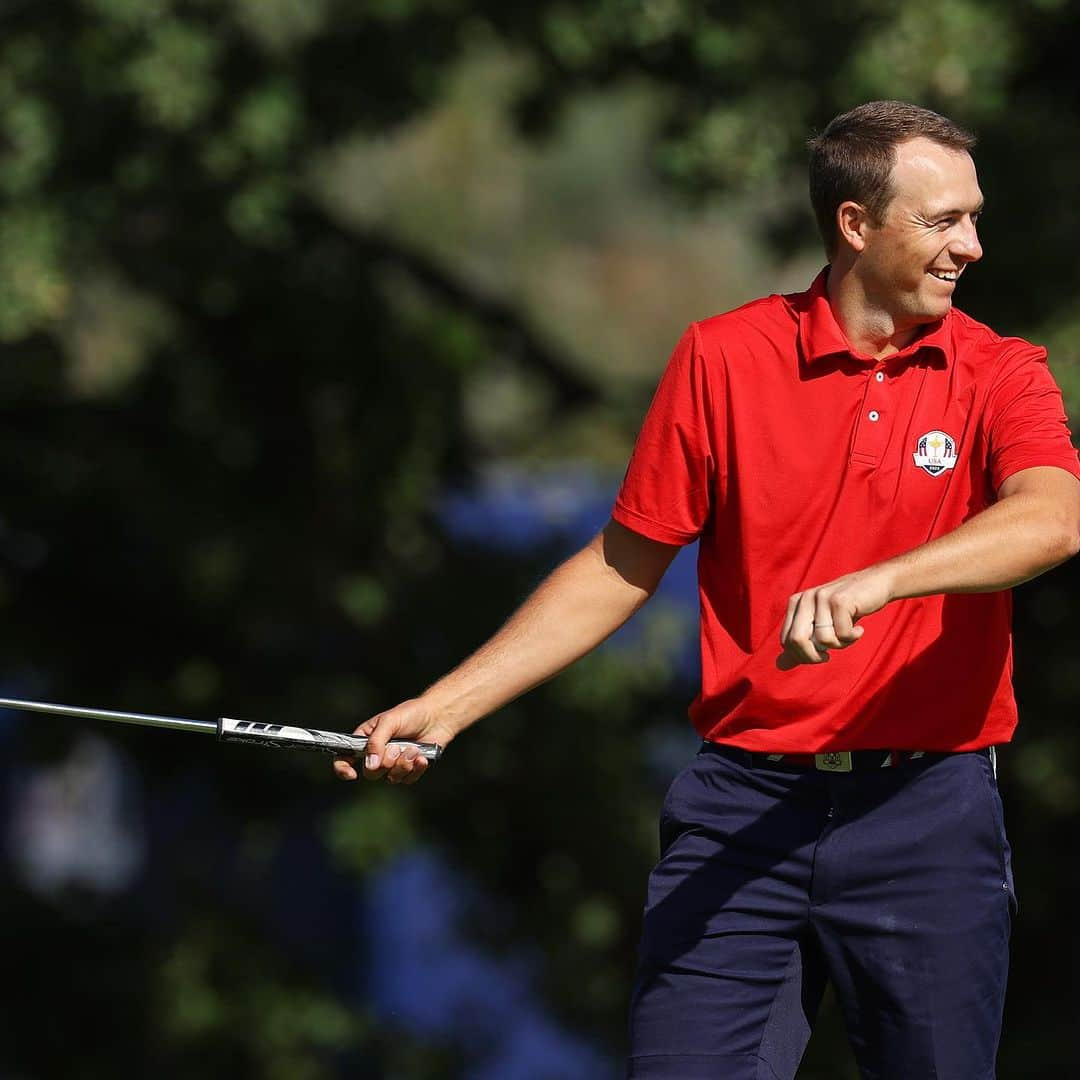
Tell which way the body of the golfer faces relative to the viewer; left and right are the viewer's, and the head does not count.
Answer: facing the viewer
